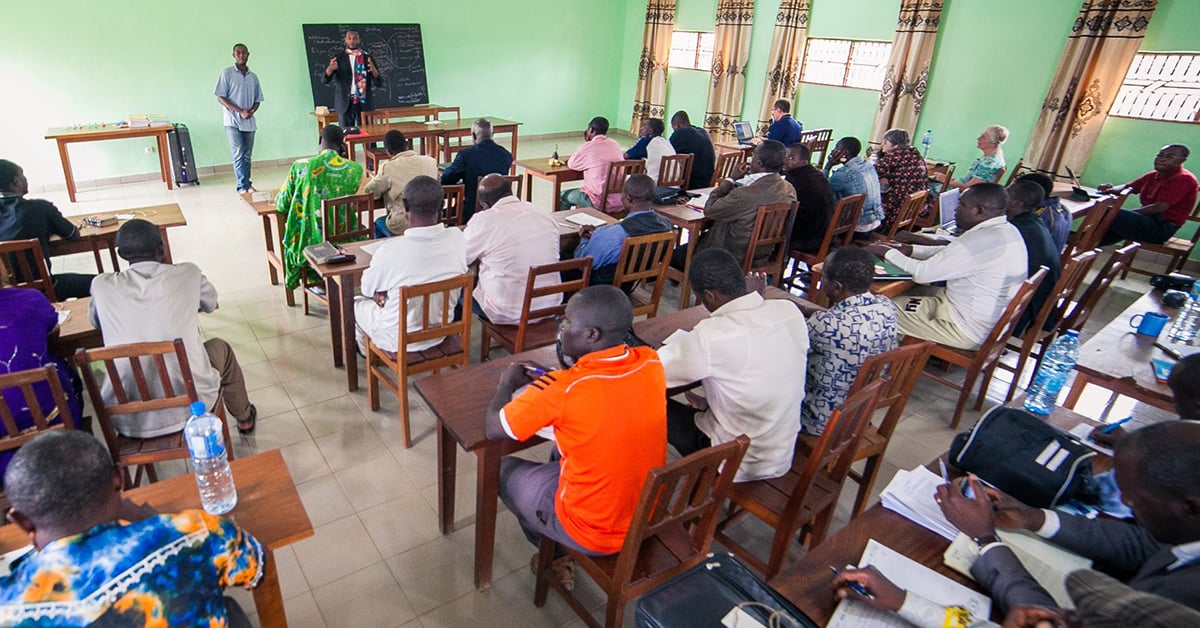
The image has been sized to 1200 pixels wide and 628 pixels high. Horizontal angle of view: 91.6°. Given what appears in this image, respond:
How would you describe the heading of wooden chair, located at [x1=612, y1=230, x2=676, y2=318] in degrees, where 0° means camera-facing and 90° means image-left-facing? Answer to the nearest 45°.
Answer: approximately 135°

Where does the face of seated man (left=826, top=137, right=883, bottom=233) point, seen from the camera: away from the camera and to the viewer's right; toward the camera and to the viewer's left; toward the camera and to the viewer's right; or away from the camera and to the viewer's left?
away from the camera and to the viewer's left

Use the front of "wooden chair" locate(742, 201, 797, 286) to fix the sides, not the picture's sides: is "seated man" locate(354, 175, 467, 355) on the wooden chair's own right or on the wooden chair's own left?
on the wooden chair's own left

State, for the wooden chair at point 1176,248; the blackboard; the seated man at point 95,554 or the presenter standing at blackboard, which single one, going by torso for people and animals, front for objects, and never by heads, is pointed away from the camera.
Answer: the seated man

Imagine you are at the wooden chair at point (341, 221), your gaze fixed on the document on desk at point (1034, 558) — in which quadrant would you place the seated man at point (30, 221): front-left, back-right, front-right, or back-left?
back-right

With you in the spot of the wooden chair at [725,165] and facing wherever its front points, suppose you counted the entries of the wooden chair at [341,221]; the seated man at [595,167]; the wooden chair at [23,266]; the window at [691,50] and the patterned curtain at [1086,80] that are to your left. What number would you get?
3

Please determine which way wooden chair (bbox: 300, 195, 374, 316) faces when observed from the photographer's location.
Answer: facing away from the viewer and to the left of the viewer

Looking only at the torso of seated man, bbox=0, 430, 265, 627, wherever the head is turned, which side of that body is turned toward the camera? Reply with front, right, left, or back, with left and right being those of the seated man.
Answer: back

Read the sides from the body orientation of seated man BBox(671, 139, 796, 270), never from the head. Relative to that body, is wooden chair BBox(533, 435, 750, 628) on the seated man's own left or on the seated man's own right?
on the seated man's own left

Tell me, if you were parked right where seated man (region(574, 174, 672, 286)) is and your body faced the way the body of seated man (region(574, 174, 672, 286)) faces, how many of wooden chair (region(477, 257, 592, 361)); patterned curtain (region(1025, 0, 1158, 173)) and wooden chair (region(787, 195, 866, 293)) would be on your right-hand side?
2

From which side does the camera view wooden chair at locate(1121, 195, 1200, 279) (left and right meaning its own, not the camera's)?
left

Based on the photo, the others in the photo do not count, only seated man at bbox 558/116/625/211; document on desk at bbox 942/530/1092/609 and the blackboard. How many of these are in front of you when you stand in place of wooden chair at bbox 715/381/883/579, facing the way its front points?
2

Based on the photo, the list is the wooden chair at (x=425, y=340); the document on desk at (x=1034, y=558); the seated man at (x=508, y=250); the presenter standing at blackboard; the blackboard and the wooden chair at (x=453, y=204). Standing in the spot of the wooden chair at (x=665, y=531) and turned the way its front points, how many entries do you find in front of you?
5

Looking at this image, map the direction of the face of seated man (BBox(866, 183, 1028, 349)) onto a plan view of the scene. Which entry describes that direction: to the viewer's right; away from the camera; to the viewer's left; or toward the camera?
to the viewer's left
